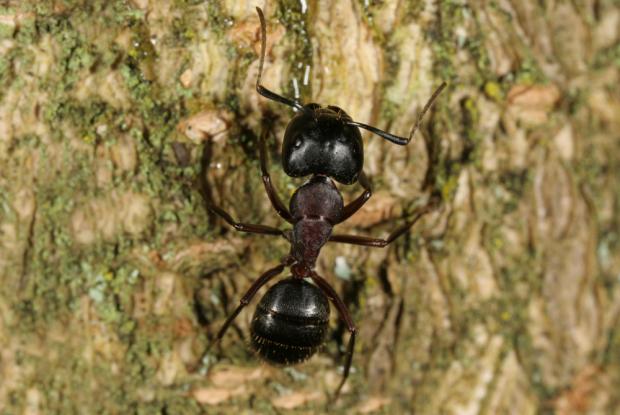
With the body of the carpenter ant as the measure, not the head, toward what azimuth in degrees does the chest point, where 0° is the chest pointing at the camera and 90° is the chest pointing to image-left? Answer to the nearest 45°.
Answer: approximately 180°
